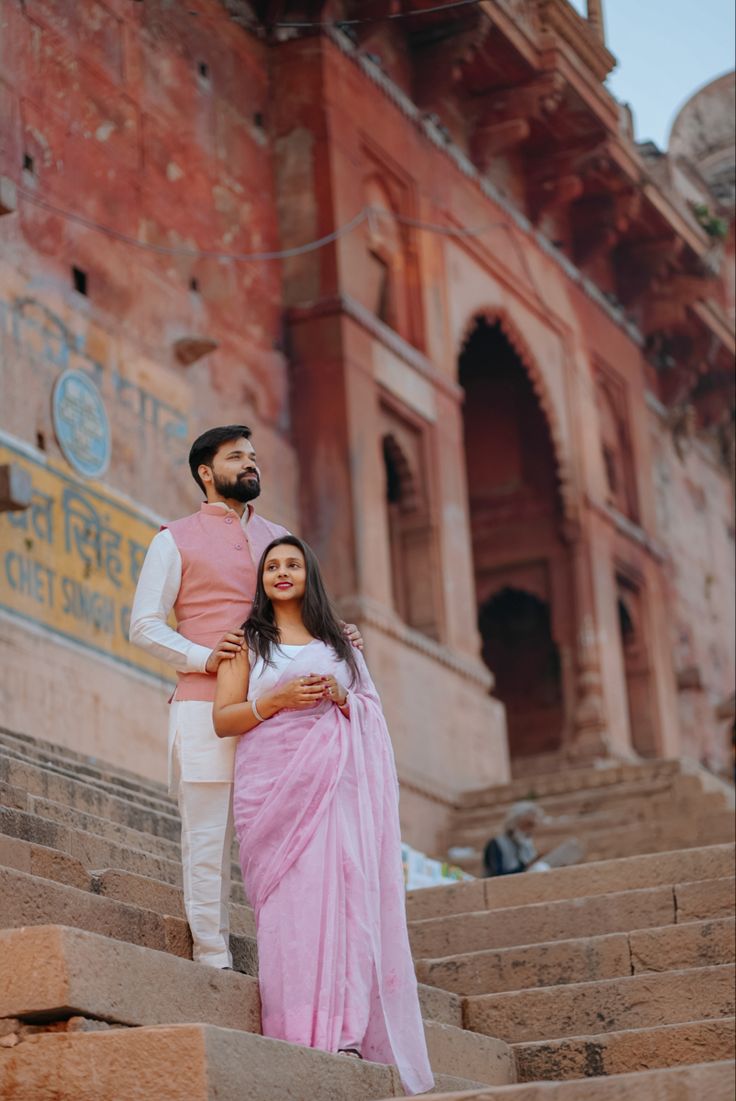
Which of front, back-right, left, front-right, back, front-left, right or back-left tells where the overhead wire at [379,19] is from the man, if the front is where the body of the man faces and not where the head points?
back-left

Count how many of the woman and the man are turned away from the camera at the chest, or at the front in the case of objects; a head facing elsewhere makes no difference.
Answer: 0

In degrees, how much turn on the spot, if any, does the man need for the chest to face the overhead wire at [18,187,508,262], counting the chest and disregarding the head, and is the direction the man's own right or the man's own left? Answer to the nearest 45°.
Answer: approximately 135° to the man's own left

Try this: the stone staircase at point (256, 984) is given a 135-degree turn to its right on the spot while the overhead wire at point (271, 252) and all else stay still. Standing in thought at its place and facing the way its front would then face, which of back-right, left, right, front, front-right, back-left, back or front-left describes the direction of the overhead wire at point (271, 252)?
front-right

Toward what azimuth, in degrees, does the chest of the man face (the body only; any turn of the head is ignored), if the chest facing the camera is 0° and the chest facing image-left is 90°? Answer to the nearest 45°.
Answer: approximately 315°

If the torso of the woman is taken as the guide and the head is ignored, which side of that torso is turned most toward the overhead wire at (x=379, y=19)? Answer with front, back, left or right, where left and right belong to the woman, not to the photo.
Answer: back

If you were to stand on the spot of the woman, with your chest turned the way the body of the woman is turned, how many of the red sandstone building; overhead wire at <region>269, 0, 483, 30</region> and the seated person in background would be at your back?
3

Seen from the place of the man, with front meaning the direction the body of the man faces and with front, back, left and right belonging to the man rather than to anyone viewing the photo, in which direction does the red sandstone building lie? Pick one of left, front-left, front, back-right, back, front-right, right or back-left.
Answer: back-left

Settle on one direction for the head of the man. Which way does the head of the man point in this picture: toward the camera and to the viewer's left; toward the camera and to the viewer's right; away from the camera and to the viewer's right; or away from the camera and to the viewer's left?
toward the camera and to the viewer's right

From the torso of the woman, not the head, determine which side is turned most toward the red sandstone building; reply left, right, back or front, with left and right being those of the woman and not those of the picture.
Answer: back

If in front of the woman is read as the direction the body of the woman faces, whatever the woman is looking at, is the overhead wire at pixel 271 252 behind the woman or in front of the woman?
behind
